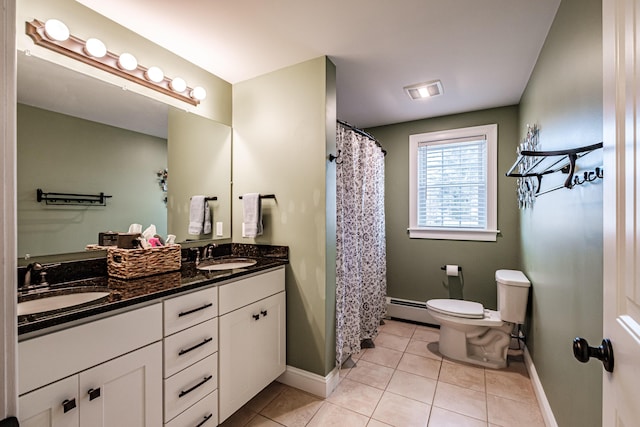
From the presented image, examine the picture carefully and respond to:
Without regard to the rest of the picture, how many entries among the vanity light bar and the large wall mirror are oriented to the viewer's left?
0

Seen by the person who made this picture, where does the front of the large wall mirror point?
facing the viewer and to the right of the viewer

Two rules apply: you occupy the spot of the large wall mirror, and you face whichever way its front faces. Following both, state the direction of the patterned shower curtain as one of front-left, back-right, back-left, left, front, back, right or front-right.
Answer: front-left

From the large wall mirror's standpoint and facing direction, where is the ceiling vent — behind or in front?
in front

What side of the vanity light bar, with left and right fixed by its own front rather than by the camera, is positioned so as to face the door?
front

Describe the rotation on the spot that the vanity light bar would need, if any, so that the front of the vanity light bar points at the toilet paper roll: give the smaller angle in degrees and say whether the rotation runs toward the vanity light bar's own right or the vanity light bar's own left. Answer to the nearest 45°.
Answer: approximately 45° to the vanity light bar's own left

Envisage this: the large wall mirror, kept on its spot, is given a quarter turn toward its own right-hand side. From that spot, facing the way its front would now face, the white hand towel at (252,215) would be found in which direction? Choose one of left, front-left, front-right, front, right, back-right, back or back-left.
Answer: back-left

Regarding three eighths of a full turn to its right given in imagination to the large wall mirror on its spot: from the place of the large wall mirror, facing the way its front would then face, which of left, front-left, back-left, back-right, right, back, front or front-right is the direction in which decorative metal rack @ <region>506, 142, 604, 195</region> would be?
back-left

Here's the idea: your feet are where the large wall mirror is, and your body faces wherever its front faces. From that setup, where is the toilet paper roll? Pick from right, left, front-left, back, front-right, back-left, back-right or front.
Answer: front-left

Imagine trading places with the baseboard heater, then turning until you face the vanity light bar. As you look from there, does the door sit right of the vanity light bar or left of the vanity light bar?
left
